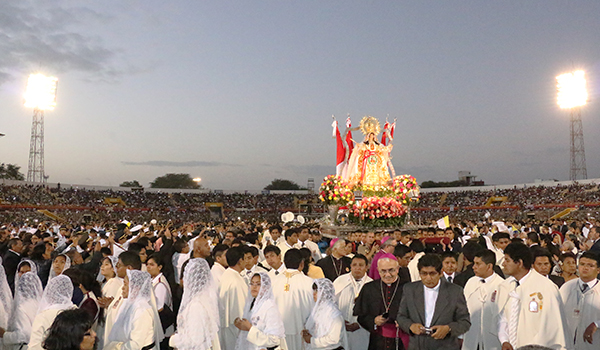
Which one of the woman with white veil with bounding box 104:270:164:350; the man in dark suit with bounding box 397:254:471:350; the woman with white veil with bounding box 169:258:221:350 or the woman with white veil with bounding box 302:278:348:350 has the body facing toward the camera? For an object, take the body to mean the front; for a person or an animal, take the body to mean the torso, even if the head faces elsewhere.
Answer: the man in dark suit

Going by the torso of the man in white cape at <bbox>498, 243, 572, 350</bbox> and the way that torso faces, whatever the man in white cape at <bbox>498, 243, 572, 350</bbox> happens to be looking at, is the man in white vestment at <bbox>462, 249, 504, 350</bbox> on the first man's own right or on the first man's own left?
on the first man's own right

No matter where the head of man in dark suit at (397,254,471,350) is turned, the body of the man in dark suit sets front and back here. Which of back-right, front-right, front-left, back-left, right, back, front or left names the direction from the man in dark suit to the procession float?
back
